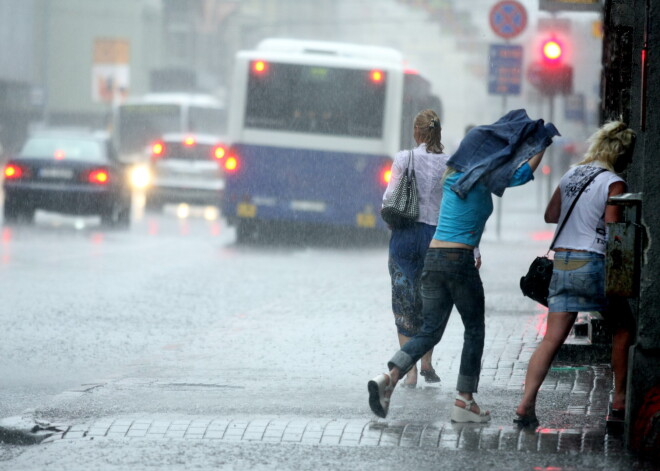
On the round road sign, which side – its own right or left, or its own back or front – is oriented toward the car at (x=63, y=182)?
right

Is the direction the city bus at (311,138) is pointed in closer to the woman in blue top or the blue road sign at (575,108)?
the blue road sign

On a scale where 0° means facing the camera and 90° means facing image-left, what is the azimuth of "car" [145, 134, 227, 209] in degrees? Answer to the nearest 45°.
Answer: approximately 180°

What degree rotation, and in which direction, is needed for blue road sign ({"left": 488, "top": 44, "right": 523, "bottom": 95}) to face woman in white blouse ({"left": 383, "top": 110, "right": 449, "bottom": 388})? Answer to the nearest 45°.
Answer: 0° — it already faces them

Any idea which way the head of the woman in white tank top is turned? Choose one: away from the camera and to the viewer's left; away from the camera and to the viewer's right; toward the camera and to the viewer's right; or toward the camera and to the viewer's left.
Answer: away from the camera and to the viewer's right

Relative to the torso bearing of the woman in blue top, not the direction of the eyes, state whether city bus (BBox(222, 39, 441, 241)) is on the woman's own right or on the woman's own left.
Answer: on the woman's own left

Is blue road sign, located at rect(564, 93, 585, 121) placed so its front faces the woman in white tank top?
yes

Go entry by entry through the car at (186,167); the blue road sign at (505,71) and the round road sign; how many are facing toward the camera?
2
